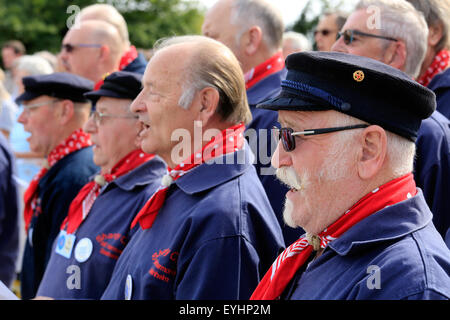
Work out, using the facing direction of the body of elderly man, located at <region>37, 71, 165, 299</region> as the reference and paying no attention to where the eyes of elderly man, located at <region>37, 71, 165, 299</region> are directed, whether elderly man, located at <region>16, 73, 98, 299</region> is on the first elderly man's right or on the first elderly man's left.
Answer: on the first elderly man's right

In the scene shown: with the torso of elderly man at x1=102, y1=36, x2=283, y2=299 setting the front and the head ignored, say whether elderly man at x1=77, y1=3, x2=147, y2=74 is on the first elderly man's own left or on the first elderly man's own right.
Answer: on the first elderly man's own right

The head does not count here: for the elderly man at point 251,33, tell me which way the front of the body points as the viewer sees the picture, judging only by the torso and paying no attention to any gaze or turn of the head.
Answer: to the viewer's left

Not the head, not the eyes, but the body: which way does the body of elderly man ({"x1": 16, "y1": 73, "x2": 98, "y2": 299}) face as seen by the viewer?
to the viewer's left

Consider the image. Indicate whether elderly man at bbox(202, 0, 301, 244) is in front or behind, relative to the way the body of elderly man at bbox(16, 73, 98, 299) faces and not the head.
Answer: behind

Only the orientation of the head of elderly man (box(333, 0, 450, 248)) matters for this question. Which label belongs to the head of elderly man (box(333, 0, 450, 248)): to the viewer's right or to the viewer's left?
to the viewer's left

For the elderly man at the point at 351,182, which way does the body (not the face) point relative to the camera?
to the viewer's left

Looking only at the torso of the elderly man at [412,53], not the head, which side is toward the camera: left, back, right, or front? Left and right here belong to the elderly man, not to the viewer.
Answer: left

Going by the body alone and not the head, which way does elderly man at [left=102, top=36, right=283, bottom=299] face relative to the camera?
to the viewer's left
